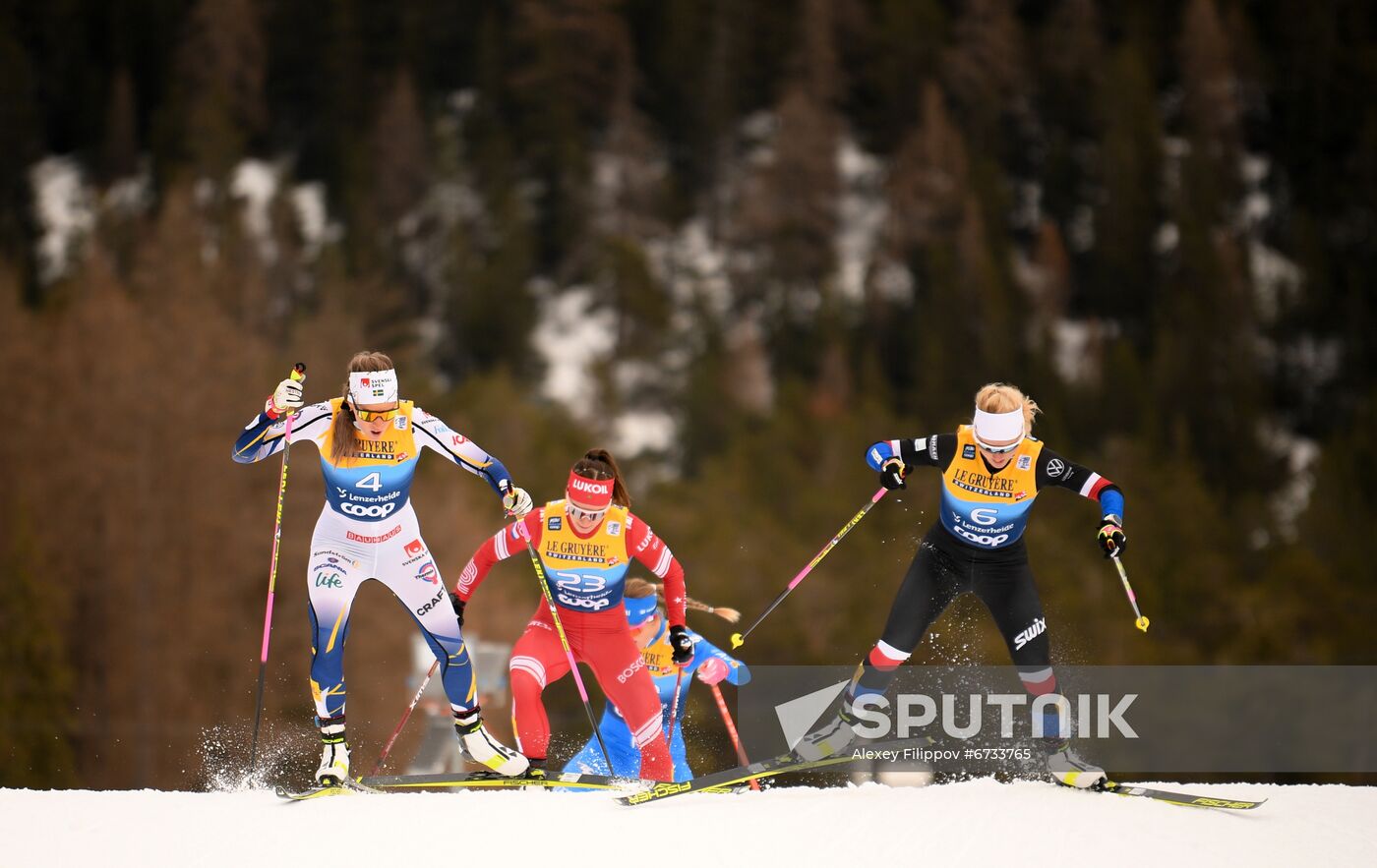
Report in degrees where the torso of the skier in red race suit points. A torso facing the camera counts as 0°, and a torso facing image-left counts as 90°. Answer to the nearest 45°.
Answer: approximately 0°

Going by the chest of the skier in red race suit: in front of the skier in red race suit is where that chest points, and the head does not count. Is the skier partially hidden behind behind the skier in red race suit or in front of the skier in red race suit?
behind
